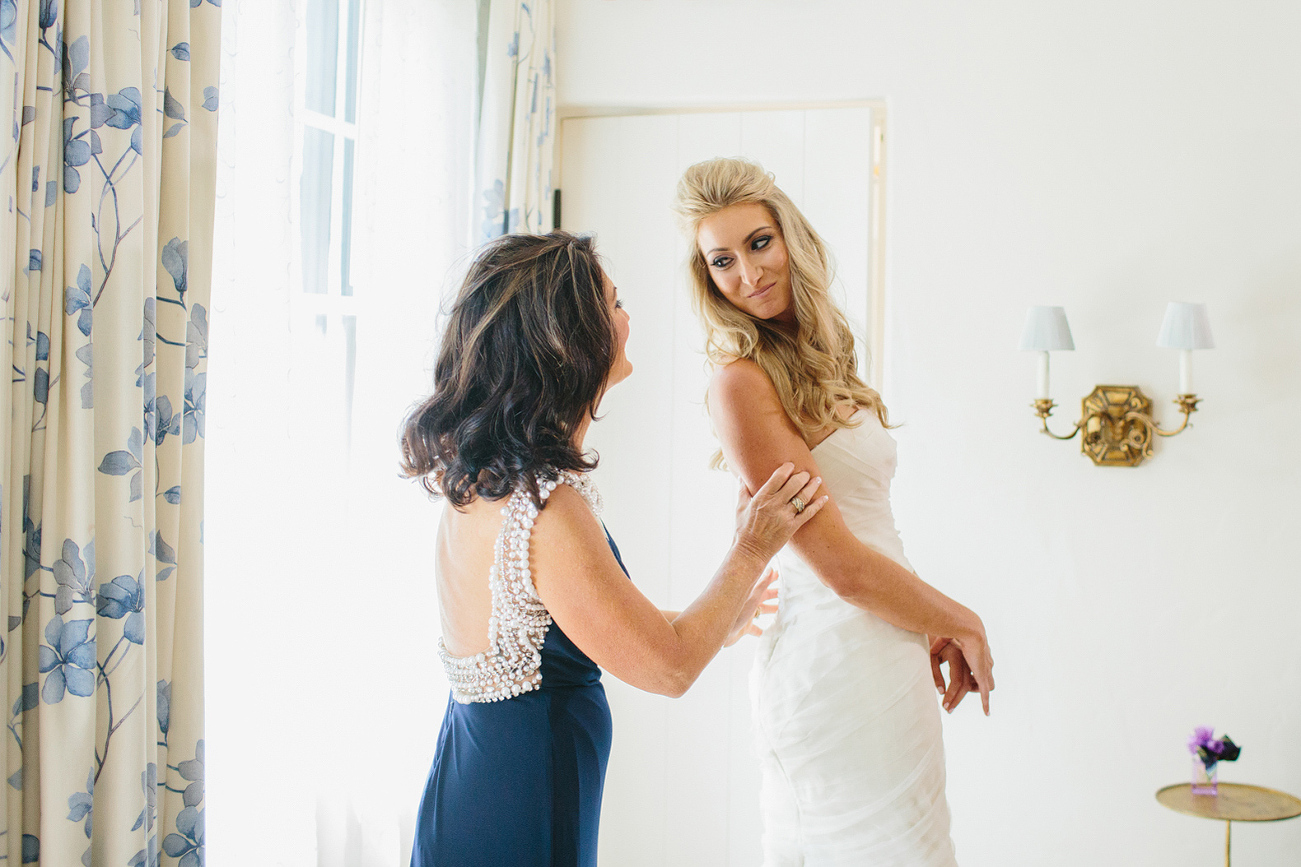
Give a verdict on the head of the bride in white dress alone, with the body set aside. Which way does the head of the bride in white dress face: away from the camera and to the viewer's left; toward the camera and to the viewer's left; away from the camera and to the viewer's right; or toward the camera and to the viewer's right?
toward the camera and to the viewer's left

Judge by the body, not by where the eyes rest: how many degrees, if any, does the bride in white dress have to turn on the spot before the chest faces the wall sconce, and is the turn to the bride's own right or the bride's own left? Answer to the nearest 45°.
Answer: approximately 45° to the bride's own left

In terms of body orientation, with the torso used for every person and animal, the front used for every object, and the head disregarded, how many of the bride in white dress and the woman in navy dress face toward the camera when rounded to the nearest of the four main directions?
0

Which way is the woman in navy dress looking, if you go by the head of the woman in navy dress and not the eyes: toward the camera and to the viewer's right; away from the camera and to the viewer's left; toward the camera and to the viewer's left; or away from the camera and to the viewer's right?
away from the camera and to the viewer's right

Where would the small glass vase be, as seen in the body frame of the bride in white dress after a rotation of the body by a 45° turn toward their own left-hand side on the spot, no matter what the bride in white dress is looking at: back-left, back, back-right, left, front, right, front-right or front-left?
front

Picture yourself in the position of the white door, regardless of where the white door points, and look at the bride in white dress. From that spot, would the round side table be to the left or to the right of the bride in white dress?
left

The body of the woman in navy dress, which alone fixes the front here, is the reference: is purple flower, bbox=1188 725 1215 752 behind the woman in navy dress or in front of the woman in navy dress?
in front

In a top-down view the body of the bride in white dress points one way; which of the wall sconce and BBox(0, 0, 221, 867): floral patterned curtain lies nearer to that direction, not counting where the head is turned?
the wall sconce

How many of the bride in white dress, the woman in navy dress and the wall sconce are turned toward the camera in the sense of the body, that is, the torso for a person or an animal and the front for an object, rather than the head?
1

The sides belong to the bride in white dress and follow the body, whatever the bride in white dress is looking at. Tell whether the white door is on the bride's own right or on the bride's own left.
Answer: on the bride's own left

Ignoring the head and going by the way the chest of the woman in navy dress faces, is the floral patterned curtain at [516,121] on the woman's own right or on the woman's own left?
on the woman's own left

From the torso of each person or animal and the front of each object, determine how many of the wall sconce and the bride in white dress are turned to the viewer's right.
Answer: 1

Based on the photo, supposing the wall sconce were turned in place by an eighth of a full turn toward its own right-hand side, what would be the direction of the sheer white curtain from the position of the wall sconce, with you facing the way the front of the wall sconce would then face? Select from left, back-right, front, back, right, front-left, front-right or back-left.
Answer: front
